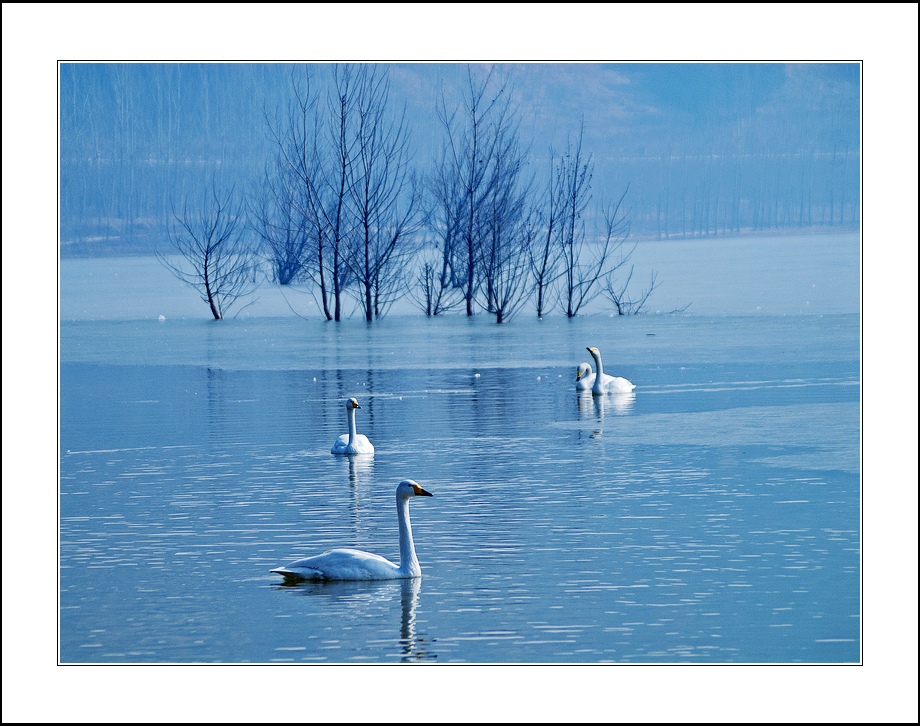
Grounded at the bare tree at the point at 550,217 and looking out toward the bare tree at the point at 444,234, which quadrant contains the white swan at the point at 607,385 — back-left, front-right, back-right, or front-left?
back-left

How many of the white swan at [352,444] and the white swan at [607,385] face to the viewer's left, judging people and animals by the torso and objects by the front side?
1

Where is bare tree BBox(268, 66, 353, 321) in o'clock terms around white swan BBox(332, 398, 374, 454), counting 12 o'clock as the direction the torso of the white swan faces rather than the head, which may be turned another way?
The bare tree is roughly at 6 o'clock from the white swan.

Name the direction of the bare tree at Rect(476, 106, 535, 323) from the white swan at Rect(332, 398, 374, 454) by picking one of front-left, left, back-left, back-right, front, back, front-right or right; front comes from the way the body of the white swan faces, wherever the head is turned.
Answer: back

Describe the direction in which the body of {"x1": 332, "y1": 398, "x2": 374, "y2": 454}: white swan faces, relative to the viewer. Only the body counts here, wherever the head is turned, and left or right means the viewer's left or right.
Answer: facing the viewer

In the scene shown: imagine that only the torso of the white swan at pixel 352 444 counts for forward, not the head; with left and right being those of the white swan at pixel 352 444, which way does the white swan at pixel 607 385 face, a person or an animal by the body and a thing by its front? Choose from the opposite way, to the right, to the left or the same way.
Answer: to the right

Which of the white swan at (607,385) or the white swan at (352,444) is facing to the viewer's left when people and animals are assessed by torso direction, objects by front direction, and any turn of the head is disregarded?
the white swan at (607,385)

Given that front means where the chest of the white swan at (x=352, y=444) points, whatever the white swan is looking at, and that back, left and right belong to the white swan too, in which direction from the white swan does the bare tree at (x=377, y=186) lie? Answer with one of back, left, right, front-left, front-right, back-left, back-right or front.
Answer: back

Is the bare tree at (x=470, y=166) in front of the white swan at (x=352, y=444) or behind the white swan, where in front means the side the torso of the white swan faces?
behind

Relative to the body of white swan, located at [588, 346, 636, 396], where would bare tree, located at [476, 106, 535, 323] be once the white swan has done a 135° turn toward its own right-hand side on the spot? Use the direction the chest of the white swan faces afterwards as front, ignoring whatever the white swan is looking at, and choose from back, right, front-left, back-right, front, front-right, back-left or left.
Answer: front-left

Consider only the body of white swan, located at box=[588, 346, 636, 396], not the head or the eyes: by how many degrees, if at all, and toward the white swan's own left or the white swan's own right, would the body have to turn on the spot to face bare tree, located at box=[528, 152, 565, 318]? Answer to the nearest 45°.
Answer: approximately 90° to the white swan's own right

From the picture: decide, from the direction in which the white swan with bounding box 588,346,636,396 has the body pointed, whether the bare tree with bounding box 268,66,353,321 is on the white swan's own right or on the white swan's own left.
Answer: on the white swan's own right

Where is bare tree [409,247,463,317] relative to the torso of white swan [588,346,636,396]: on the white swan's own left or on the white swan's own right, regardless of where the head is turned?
on the white swan's own right

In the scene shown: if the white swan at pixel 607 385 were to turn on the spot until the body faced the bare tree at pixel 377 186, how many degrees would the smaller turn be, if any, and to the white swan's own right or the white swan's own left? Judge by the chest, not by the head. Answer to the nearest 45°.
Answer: approximately 90° to the white swan's own right

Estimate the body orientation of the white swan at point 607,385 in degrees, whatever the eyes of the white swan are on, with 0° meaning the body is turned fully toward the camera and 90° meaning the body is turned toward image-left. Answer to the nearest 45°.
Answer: approximately 90°

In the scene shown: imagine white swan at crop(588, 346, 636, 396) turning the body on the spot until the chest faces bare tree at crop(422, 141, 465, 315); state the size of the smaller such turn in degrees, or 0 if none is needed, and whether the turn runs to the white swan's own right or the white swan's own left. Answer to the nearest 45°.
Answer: approximately 90° to the white swan's own right
